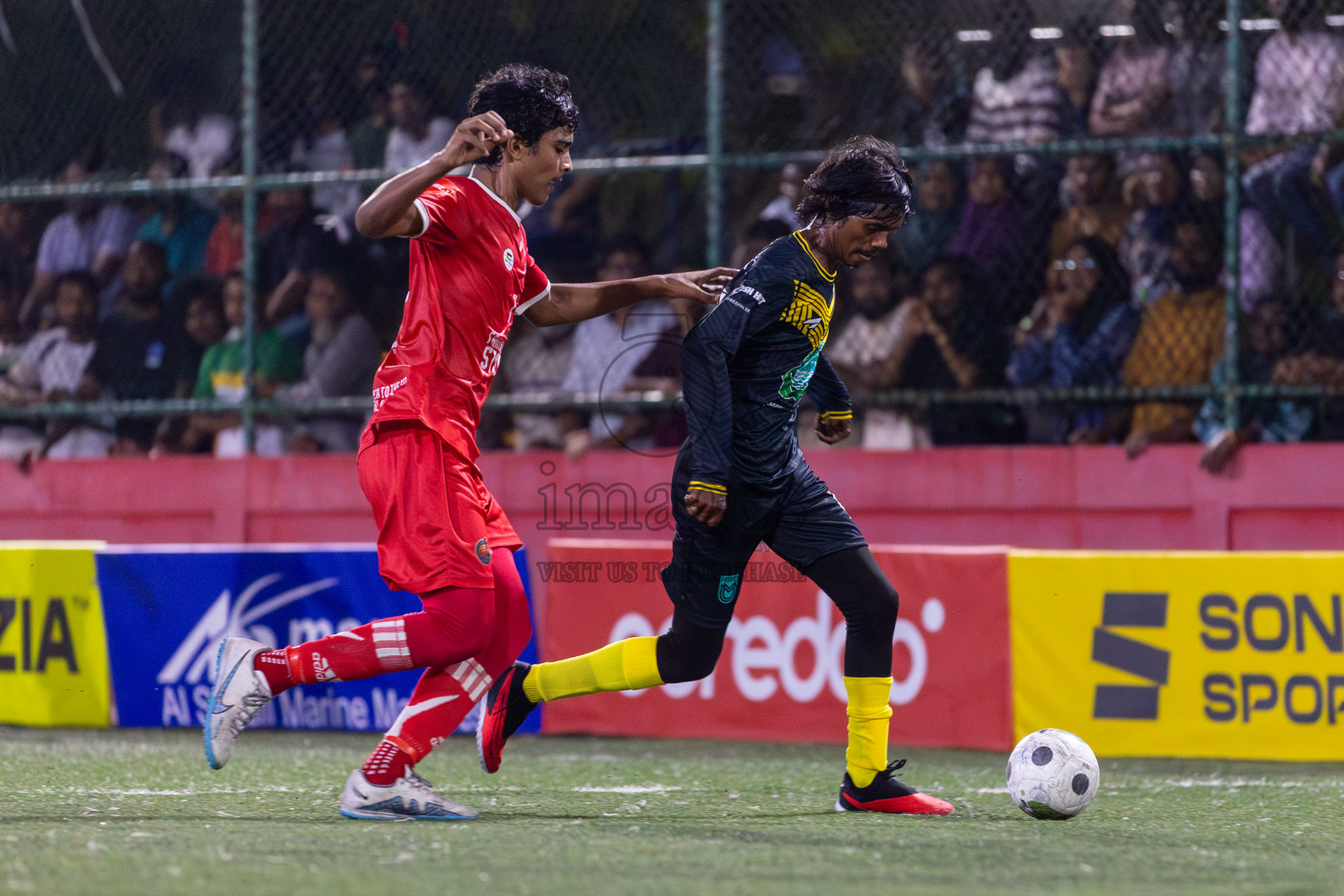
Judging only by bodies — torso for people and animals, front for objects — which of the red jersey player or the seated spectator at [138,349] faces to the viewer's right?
the red jersey player

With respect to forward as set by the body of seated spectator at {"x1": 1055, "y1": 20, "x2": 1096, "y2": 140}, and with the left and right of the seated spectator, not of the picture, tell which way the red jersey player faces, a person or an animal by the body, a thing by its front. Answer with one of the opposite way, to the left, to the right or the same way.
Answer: to the left

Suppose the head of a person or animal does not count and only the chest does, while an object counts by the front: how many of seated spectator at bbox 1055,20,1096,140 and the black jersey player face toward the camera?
1

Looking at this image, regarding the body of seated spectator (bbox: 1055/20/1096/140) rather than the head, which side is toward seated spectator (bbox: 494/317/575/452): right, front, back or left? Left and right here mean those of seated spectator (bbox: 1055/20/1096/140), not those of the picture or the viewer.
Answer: right

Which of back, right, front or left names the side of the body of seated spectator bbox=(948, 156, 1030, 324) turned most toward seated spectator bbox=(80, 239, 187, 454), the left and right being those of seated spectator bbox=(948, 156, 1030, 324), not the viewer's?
right

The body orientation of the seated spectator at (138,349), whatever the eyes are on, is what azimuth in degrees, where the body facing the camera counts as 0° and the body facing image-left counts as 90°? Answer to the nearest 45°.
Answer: approximately 0°

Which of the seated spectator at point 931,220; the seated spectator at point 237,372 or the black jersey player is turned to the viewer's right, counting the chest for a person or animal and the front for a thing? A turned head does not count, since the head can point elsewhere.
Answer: the black jersey player

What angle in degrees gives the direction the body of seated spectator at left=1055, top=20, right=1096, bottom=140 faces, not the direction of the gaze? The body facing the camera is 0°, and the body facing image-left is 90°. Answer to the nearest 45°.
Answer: approximately 0°

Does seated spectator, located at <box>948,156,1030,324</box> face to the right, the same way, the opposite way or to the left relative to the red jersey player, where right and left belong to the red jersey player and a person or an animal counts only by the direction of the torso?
to the right

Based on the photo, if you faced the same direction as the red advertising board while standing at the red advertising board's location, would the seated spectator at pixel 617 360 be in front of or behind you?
behind
